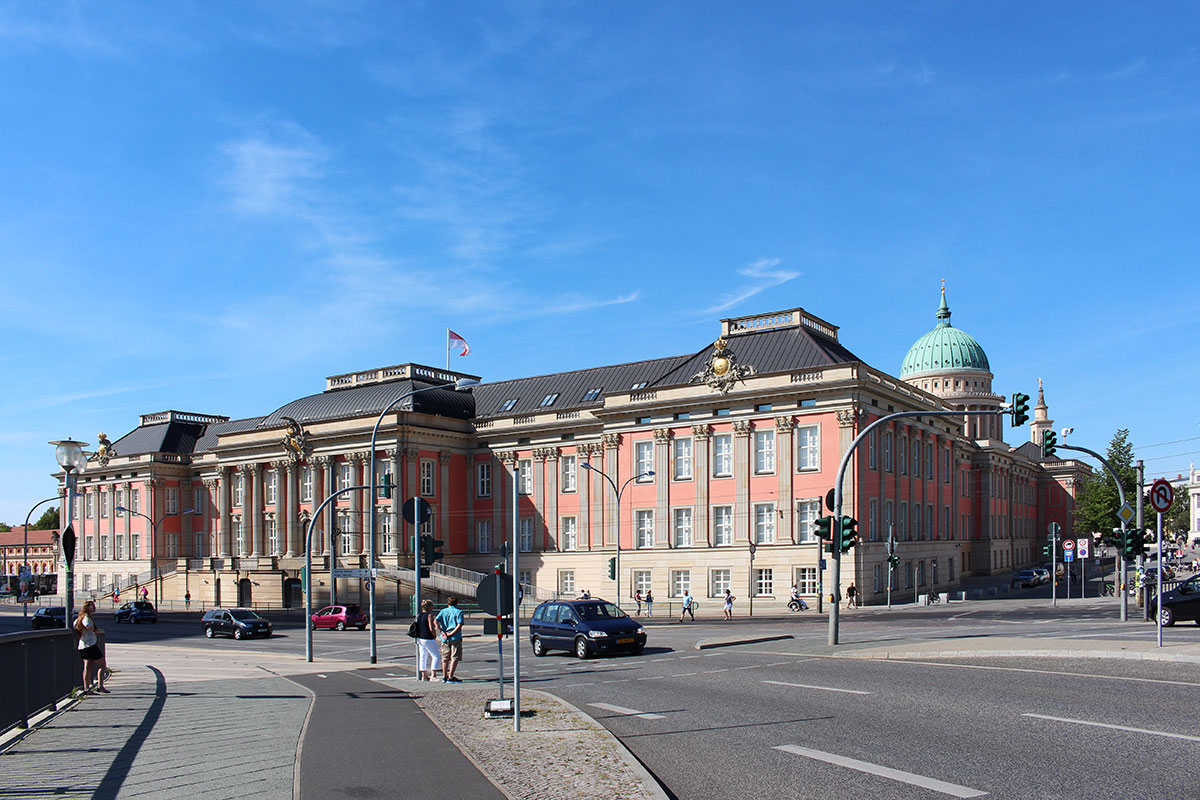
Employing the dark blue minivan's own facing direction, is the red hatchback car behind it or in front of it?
behind

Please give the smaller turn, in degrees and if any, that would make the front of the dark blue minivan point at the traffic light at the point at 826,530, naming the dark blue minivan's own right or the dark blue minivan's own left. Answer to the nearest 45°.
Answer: approximately 45° to the dark blue minivan's own left

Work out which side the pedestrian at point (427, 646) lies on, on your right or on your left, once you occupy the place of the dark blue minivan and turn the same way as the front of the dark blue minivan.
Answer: on your right

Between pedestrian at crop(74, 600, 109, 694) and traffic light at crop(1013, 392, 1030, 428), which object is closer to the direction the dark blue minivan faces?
the traffic light
